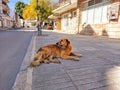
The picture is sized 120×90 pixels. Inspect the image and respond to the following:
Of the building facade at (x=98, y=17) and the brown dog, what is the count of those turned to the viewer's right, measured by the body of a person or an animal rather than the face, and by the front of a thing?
1

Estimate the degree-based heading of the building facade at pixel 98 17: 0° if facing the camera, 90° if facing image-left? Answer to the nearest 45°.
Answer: approximately 45°

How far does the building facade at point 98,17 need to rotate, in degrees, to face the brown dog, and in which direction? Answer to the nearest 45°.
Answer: approximately 45° to its left

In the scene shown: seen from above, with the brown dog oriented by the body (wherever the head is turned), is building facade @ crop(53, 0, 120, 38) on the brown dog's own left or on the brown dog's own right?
on the brown dog's own left

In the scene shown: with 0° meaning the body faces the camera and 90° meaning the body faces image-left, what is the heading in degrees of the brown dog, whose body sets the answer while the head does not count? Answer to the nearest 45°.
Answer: approximately 270°

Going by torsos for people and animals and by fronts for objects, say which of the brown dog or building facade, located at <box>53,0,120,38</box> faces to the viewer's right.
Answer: the brown dog
